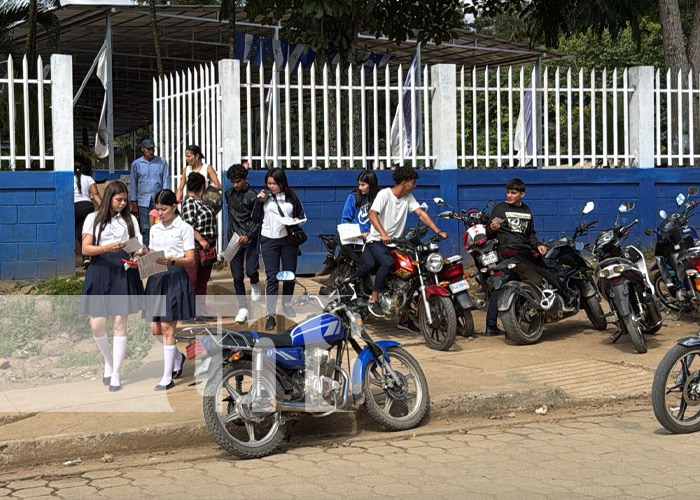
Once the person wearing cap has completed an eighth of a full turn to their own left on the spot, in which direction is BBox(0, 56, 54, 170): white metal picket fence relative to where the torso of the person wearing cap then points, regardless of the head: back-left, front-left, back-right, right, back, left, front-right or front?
right

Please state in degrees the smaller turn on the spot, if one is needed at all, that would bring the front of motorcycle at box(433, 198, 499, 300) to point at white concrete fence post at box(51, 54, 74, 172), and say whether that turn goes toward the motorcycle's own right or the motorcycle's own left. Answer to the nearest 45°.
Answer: approximately 45° to the motorcycle's own left

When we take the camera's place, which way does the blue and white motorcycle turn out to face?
facing away from the viewer and to the right of the viewer

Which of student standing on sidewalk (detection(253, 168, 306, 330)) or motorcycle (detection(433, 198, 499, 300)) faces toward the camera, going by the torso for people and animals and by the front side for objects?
the student standing on sidewalk

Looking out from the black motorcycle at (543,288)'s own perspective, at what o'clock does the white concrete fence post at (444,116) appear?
The white concrete fence post is roughly at 10 o'clock from the black motorcycle.

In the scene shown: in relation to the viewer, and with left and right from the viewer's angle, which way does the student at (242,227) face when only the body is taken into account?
facing the viewer

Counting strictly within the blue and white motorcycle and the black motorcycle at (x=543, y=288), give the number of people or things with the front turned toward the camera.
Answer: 0

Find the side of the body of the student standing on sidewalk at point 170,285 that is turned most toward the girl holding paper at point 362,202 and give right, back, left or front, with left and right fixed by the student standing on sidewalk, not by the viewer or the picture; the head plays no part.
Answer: back

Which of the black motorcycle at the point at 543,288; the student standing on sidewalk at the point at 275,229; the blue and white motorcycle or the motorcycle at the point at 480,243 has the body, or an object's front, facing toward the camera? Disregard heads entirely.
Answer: the student standing on sidewalk

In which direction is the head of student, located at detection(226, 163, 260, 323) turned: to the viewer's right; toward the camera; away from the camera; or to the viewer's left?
toward the camera

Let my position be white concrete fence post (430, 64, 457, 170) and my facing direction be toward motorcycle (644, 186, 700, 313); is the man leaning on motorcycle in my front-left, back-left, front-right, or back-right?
front-right

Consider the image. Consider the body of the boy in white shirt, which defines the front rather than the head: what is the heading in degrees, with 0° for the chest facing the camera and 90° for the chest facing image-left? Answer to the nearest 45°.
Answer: approximately 315°
